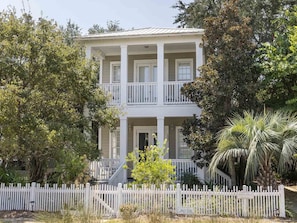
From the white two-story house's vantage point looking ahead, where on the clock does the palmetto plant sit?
The palmetto plant is roughly at 11 o'clock from the white two-story house.

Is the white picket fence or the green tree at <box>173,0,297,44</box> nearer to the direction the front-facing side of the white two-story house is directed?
the white picket fence

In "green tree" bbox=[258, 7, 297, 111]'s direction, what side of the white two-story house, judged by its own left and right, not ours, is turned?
left

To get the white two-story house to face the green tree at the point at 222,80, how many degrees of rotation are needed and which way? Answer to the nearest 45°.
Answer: approximately 45° to its left

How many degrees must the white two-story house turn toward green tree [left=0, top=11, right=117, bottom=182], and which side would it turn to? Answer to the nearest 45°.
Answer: approximately 45° to its right

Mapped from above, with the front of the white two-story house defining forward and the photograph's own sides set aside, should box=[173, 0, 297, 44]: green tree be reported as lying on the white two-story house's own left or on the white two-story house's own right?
on the white two-story house's own left

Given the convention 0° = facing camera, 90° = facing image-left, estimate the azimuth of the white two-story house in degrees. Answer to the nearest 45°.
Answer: approximately 0°
